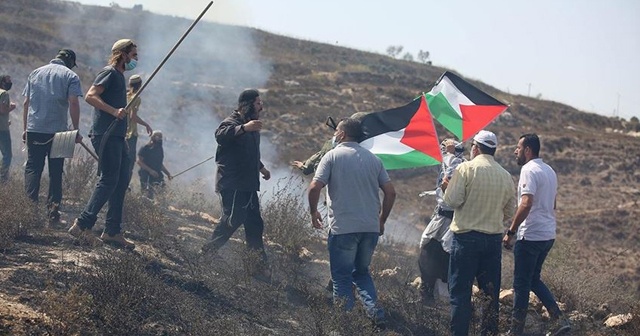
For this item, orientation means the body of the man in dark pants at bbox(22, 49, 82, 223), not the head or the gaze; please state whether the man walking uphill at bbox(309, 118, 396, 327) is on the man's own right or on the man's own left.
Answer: on the man's own right

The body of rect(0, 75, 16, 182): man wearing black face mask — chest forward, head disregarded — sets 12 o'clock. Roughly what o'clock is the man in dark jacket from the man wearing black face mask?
The man in dark jacket is roughly at 2 o'clock from the man wearing black face mask.

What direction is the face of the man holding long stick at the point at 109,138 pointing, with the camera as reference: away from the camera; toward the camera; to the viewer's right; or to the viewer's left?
to the viewer's right

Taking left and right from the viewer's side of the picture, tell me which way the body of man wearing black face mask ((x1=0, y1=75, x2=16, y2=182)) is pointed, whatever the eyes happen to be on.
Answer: facing to the right of the viewer

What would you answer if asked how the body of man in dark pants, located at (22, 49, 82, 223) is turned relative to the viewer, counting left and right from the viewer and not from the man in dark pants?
facing away from the viewer and to the right of the viewer

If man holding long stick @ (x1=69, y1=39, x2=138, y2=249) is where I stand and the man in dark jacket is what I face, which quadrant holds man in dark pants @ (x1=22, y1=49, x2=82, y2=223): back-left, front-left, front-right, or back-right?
back-left

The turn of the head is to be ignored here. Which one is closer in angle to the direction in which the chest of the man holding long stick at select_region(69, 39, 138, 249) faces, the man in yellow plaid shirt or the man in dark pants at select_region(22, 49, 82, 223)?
the man in yellow plaid shirt

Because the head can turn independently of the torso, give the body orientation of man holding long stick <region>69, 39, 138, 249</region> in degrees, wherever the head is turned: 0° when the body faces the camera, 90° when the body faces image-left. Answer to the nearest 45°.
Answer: approximately 270°

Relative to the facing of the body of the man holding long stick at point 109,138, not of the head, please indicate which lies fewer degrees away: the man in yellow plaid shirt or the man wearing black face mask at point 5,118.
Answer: the man in yellow plaid shirt

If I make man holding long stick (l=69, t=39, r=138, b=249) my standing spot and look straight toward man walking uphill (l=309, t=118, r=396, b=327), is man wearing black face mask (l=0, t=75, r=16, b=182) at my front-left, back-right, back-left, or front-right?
back-left

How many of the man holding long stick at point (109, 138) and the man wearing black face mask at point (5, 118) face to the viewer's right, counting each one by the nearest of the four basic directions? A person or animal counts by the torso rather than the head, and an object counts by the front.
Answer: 2

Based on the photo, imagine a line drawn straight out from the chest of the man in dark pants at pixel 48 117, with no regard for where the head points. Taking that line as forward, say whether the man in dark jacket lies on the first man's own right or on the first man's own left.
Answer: on the first man's own right

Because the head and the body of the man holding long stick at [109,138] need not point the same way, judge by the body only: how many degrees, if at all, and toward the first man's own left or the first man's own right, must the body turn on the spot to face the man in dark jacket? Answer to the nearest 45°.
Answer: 0° — they already face them

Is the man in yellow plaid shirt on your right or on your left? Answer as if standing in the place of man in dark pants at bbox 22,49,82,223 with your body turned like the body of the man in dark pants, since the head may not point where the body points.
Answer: on your right
